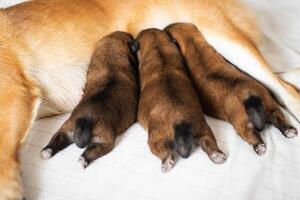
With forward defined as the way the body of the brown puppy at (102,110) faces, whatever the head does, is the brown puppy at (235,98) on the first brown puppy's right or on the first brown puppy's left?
on the first brown puppy's right

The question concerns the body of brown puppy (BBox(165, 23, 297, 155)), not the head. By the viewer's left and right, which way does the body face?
facing away from the viewer and to the left of the viewer

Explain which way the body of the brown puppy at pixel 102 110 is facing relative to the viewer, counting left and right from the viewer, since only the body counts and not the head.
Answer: facing away from the viewer and to the right of the viewer

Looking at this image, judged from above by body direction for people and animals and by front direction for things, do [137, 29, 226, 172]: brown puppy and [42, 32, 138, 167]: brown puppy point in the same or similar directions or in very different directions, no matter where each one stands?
same or similar directions

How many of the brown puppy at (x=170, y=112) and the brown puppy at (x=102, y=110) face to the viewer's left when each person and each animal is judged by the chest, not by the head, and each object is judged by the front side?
0

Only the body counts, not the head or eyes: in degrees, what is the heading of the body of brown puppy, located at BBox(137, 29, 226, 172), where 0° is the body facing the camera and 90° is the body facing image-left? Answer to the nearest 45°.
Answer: approximately 180°

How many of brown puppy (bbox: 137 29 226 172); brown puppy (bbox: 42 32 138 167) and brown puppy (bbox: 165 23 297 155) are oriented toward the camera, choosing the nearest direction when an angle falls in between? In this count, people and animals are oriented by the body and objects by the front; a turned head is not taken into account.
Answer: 0
